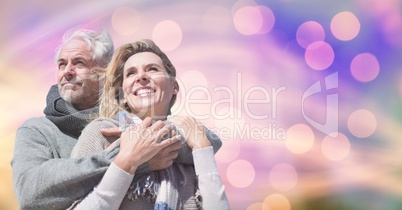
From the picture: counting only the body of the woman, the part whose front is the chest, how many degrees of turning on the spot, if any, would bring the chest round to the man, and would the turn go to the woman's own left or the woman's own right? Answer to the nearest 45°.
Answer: approximately 135° to the woman's own right

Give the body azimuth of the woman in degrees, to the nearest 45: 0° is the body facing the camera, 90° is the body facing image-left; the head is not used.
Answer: approximately 0°
